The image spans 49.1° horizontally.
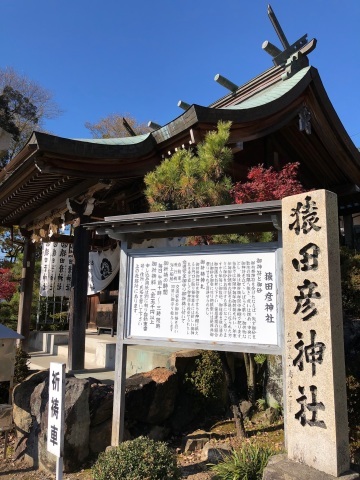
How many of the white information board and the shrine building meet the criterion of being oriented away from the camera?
0

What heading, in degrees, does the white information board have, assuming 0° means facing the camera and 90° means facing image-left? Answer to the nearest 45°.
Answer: approximately 0°

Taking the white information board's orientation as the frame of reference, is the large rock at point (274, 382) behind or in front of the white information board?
behind

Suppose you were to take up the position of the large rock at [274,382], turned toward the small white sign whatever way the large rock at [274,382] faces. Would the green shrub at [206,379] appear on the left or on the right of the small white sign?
right

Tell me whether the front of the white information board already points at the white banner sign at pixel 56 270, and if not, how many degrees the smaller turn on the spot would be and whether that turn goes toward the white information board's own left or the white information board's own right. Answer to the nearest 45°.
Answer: approximately 135° to the white information board's own right

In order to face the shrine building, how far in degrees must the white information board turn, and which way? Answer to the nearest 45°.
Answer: approximately 180°

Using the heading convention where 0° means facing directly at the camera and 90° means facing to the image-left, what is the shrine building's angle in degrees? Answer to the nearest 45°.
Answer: approximately 45°

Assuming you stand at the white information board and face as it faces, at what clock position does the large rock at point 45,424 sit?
The large rock is roughly at 4 o'clock from the white information board.

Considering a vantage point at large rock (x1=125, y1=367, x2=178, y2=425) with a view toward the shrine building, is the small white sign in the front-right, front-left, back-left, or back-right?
back-left
